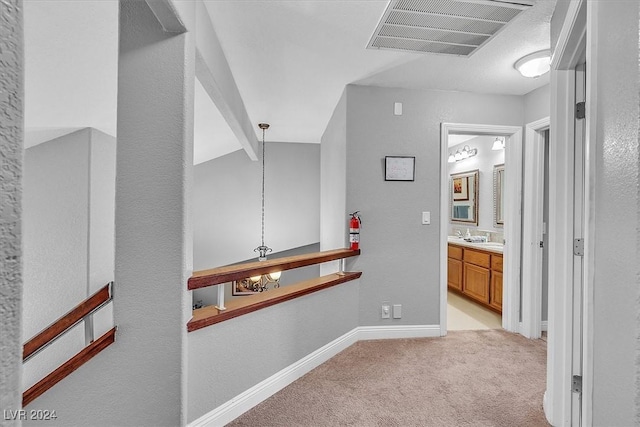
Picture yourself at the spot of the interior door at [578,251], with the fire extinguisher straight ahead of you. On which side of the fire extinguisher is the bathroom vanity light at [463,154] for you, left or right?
right

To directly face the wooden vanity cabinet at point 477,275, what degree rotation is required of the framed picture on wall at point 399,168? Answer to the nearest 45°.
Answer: approximately 135° to its left

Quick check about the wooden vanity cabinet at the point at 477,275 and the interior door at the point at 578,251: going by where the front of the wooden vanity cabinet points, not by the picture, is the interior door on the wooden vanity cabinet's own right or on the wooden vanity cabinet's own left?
on the wooden vanity cabinet's own left

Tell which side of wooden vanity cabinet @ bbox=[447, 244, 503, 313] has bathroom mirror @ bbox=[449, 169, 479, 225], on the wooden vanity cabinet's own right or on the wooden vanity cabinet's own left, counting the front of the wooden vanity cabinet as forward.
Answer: on the wooden vanity cabinet's own right

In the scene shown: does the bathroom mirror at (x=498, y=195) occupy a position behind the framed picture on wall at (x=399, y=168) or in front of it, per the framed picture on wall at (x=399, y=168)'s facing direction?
behind

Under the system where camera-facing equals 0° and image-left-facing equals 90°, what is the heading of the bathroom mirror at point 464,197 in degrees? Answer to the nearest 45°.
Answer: approximately 45°

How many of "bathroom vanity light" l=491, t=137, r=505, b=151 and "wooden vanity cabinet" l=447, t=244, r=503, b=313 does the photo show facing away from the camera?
0

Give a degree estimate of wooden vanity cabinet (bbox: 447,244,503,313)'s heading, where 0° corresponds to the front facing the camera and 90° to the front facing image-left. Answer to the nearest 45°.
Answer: approximately 45°
